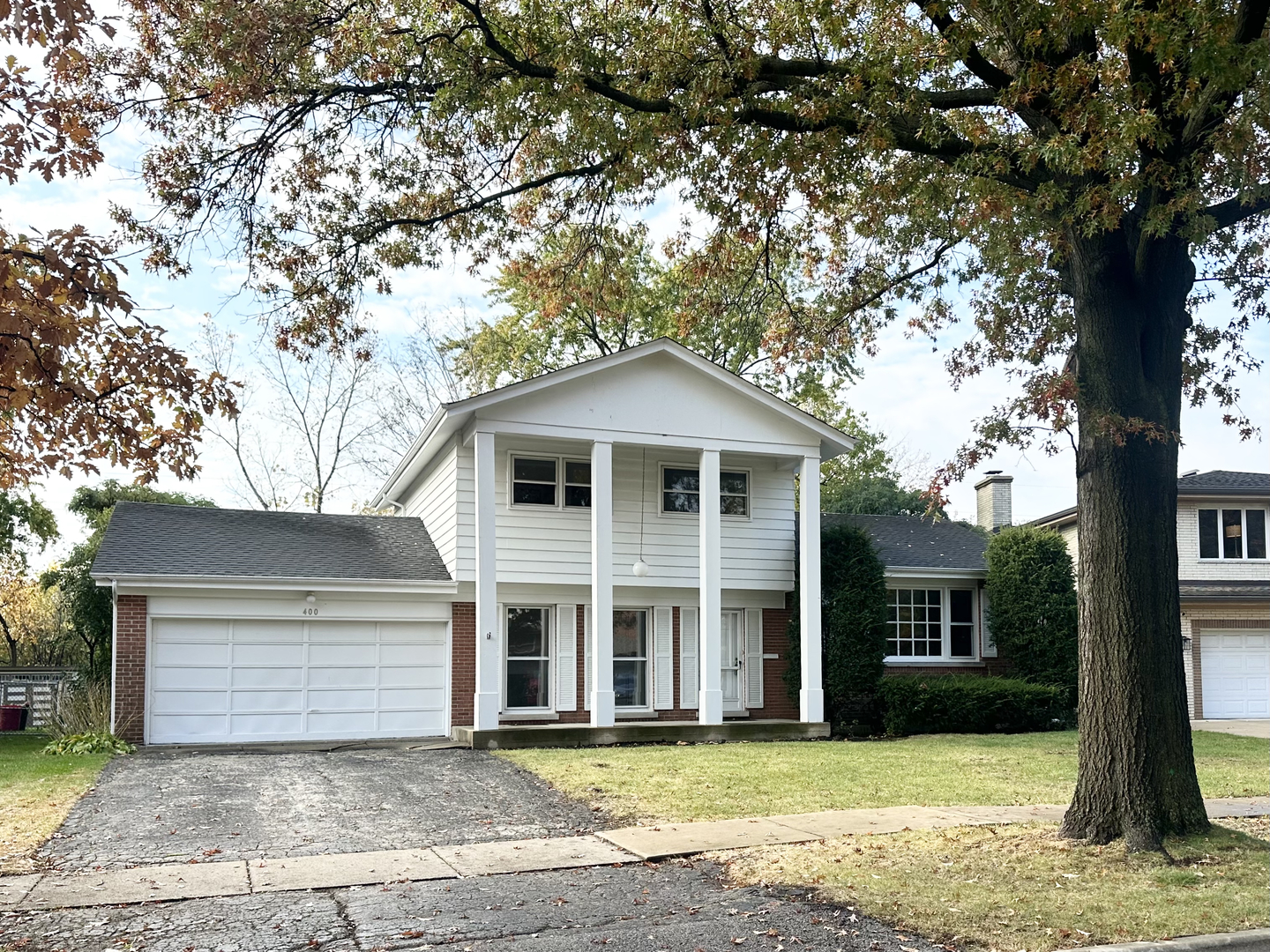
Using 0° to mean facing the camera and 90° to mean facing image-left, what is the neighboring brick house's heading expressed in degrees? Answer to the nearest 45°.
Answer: approximately 0°

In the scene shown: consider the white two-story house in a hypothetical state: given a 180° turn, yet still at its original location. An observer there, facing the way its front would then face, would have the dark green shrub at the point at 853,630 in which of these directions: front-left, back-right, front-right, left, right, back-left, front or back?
right

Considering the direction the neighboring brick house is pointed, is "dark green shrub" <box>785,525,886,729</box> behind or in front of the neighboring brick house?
in front

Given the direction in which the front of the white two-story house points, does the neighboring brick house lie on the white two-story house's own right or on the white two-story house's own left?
on the white two-story house's own left

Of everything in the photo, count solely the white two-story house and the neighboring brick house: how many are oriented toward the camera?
2

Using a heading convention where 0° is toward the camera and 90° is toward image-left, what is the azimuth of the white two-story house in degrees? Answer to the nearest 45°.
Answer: approximately 0°

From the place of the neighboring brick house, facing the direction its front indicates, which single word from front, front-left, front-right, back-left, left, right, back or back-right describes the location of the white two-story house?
front-right

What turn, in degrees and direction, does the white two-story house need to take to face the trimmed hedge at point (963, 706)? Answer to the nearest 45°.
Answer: approximately 90° to its left
